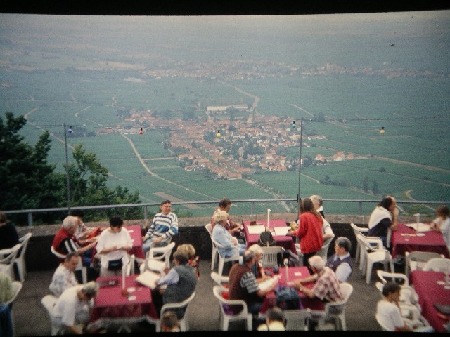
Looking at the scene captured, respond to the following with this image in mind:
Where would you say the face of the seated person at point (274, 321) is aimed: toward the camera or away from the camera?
away from the camera

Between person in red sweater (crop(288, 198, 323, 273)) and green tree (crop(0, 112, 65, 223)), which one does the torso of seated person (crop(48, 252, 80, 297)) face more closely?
the person in red sweater

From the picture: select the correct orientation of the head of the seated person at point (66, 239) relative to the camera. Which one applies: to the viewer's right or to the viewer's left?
to the viewer's right

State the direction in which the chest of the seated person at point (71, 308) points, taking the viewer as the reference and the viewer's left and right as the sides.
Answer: facing to the right of the viewer

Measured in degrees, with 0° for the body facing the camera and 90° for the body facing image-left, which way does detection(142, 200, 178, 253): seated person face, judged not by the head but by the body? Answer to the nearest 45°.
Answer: approximately 45°

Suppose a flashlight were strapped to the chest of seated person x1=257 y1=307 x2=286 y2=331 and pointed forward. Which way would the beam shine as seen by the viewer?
away from the camera

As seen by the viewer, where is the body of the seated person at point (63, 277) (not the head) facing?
to the viewer's right

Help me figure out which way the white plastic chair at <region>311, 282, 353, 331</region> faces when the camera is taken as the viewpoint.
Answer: facing to the left of the viewer

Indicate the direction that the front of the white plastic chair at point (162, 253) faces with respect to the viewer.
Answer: facing to the left of the viewer

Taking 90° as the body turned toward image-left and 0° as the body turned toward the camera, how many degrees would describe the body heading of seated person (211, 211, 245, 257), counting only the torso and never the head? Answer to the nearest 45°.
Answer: approximately 270°
